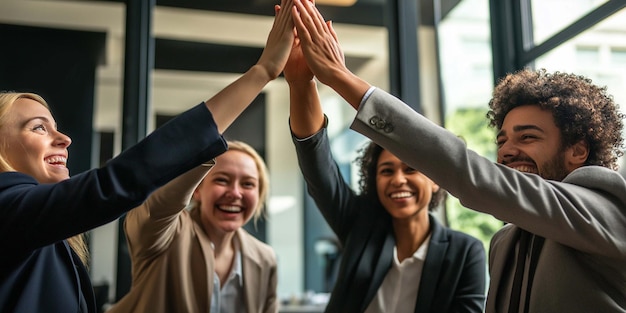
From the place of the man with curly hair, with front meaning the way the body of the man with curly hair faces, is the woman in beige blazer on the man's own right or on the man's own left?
on the man's own right

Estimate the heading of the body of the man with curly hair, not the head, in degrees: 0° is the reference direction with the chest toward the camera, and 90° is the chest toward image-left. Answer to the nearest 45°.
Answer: approximately 45°

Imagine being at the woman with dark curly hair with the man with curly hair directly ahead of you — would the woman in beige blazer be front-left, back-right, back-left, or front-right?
back-right
